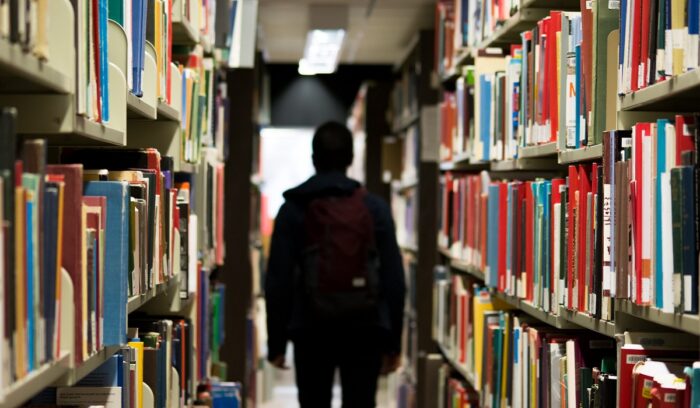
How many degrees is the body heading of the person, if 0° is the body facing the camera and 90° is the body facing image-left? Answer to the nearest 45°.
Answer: approximately 180°

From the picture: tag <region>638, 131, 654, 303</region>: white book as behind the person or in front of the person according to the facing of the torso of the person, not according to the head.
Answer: behind

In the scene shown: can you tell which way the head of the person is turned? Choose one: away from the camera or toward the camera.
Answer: away from the camera

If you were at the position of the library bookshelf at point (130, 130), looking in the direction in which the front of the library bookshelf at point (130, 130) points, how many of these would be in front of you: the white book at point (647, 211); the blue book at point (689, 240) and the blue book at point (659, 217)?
3

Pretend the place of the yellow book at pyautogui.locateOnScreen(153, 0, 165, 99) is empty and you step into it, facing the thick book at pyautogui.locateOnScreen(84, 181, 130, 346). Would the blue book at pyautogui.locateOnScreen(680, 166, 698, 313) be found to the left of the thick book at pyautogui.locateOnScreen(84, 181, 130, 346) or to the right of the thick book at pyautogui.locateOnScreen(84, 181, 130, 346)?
left

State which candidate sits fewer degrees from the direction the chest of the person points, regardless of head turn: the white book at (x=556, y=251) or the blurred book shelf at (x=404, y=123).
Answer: the blurred book shelf
